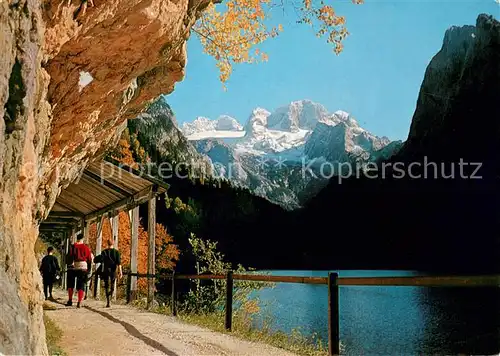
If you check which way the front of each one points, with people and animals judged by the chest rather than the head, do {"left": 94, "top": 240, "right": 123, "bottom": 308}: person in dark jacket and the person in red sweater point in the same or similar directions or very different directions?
same or similar directions

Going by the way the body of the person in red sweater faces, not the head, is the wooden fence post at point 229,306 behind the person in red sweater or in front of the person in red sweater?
behind

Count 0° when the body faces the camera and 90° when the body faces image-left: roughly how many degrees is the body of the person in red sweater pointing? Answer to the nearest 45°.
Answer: approximately 180°

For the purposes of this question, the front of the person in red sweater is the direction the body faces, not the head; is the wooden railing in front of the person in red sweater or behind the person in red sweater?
behind

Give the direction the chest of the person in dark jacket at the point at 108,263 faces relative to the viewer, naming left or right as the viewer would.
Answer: facing away from the viewer

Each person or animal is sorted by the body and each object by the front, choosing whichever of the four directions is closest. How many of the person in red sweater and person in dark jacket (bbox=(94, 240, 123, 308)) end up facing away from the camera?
2

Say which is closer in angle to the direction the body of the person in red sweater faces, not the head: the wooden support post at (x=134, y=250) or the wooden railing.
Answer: the wooden support post

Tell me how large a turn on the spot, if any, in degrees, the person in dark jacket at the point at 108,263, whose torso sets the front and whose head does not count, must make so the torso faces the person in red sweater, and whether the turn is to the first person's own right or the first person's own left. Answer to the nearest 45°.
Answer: approximately 135° to the first person's own left

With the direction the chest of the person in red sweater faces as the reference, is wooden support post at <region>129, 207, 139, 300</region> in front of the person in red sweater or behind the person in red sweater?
in front

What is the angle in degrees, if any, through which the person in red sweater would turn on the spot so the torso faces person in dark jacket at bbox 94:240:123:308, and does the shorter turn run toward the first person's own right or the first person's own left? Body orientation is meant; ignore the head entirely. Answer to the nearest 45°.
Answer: approximately 45° to the first person's own right
